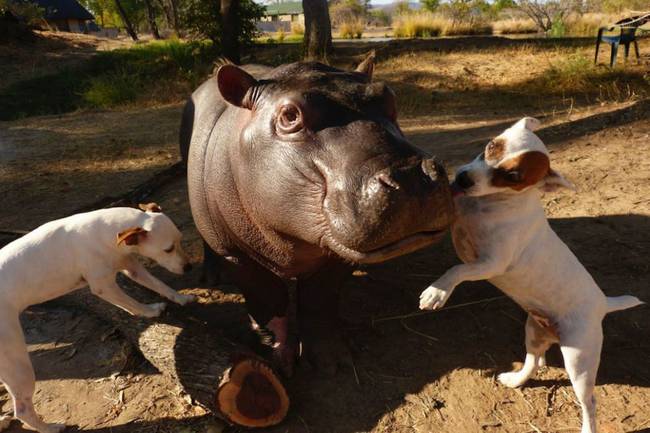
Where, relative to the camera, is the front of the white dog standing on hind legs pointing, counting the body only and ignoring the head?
to the viewer's left

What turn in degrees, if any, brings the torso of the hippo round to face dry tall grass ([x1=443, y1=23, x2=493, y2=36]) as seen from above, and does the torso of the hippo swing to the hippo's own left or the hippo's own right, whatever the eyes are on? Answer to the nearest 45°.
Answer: approximately 135° to the hippo's own left

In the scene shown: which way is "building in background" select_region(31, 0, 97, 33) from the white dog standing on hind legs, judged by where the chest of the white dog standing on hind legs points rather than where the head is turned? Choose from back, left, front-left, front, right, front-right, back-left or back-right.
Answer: front-right

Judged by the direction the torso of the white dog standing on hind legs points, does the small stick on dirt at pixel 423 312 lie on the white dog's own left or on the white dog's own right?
on the white dog's own right

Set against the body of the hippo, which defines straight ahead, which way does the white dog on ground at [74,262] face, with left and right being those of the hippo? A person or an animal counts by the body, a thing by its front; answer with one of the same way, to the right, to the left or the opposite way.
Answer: to the left

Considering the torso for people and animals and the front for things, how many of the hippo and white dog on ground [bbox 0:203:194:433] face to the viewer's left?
0

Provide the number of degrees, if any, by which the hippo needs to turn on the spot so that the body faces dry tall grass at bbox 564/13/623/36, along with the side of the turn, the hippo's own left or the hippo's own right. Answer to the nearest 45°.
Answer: approximately 90° to the hippo's own left

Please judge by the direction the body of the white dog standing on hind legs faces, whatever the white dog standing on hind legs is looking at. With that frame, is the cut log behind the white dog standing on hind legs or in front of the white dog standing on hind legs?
in front

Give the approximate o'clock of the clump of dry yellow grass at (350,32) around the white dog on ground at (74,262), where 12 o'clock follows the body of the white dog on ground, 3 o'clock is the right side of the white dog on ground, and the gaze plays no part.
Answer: The clump of dry yellow grass is roughly at 10 o'clock from the white dog on ground.

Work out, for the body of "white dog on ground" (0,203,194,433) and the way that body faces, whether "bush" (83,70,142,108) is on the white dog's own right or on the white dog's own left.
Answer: on the white dog's own left

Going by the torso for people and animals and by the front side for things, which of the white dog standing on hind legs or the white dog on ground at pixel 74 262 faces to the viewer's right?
the white dog on ground

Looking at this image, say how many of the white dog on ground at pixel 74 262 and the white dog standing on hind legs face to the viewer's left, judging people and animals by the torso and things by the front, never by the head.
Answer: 1

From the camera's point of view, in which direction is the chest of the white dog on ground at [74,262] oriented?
to the viewer's right

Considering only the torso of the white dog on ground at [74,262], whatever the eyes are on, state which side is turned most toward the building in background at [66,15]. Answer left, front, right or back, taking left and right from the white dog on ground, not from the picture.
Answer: left
